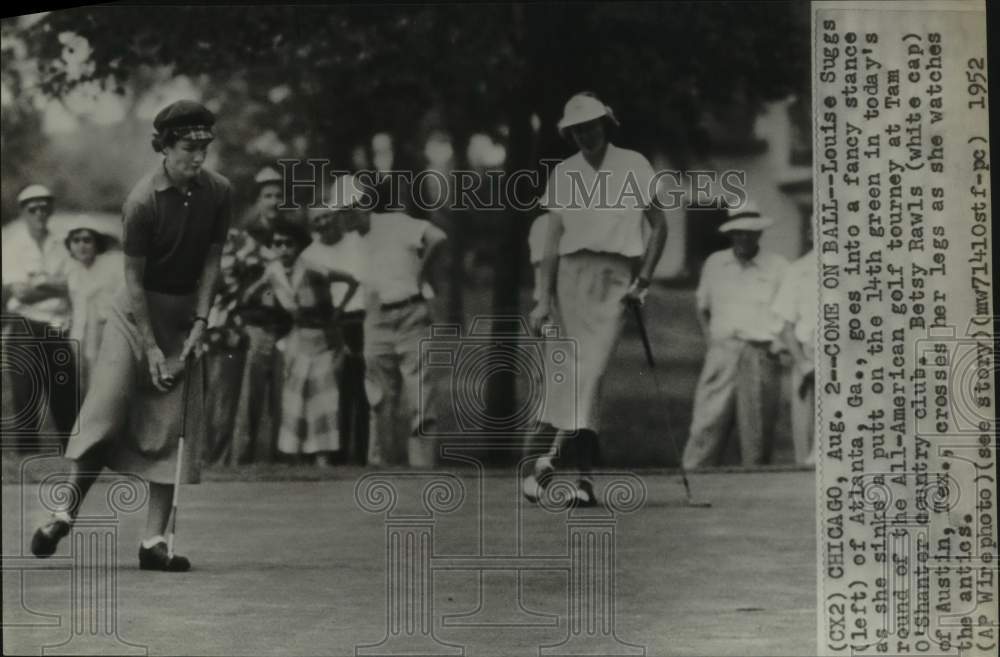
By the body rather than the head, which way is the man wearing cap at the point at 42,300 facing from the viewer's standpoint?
toward the camera

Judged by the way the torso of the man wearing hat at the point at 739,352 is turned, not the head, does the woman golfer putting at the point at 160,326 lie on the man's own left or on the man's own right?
on the man's own right

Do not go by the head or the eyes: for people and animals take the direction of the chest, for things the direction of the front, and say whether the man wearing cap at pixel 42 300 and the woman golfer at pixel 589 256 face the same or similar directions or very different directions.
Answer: same or similar directions

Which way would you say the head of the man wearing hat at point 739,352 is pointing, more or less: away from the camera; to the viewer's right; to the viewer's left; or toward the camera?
toward the camera

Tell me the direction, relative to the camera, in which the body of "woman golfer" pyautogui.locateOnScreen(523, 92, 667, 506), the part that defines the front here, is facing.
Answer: toward the camera

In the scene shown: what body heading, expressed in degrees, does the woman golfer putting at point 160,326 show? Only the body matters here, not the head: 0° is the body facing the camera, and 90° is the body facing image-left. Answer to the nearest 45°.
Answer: approximately 315°

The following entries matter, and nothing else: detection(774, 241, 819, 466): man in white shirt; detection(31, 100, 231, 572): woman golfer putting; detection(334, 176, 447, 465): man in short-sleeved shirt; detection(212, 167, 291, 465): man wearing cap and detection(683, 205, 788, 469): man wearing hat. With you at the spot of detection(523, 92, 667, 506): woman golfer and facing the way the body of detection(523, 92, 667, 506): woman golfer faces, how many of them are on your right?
3

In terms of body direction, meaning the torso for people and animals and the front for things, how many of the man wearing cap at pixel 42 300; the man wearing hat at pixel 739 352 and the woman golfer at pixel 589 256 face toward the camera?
3

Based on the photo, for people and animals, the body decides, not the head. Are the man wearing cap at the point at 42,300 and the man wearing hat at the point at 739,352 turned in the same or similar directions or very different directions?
same or similar directions

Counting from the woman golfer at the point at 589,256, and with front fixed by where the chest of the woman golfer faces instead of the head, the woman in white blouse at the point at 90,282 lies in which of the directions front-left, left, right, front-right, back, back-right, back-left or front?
right

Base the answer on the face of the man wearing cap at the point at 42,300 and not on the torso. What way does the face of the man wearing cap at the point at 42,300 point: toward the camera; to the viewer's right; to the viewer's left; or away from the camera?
toward the camera

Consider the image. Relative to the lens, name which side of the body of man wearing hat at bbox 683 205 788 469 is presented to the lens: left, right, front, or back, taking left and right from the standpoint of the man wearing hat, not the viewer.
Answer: front
